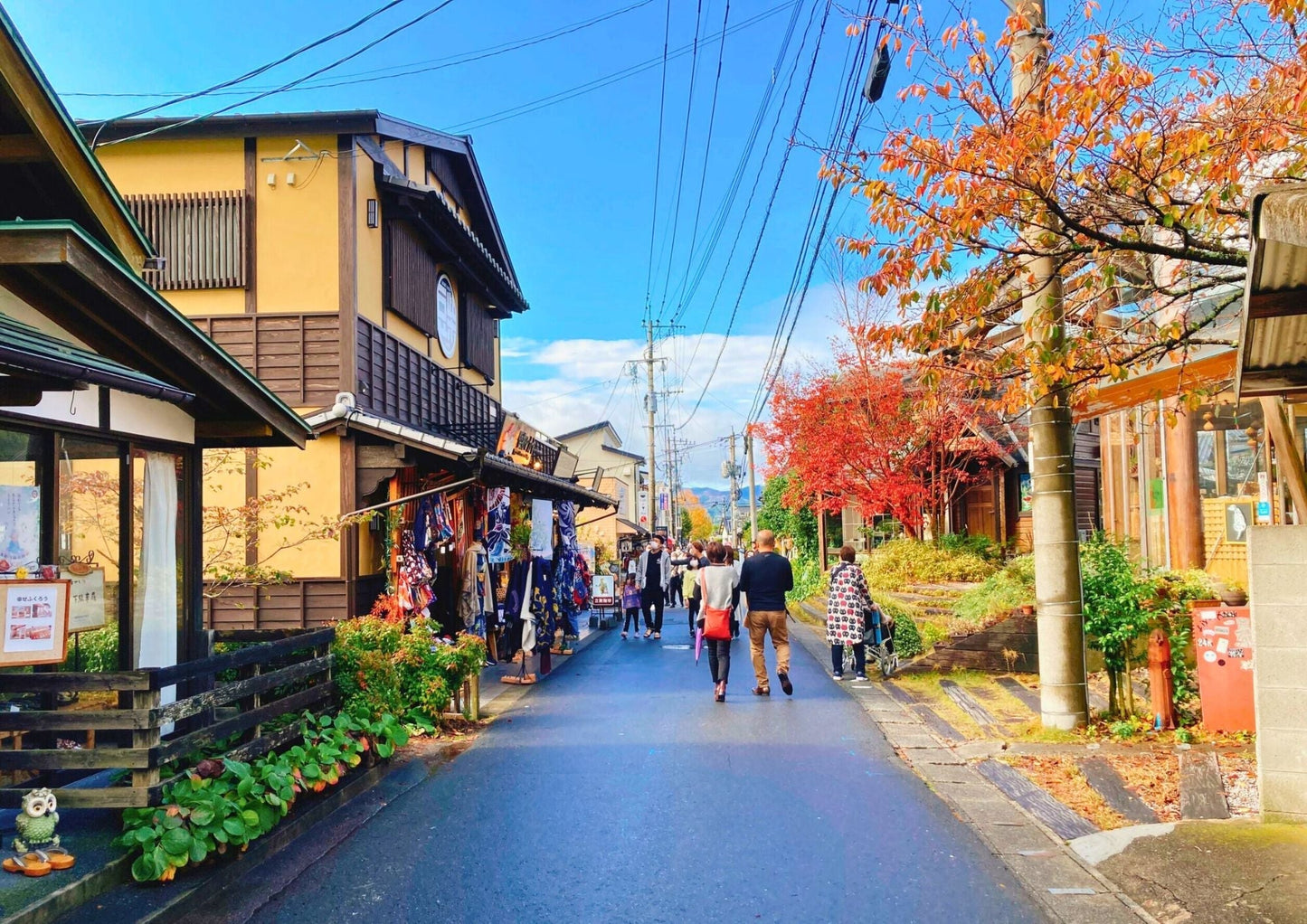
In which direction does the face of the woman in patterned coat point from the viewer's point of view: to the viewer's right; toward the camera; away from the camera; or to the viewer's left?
away from the camera

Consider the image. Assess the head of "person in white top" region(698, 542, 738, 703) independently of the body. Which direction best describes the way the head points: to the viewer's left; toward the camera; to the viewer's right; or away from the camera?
away from the camera

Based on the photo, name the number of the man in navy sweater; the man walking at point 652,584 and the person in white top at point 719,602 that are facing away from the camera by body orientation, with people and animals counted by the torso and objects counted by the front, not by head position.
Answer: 2

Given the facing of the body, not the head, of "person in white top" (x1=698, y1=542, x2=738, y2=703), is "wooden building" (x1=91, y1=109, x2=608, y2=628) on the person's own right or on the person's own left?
on the person's own left

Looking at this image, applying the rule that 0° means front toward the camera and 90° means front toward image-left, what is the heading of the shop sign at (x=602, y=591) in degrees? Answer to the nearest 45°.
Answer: approximately 0°

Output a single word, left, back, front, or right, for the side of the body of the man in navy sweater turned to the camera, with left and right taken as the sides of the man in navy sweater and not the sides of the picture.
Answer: back

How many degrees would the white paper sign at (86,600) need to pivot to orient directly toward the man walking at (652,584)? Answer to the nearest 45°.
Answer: approximately 135° to its left

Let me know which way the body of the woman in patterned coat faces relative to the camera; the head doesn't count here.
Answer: away from the camera

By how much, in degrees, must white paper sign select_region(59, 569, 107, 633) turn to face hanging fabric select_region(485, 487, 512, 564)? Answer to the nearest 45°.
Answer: approximately 135° to its left
